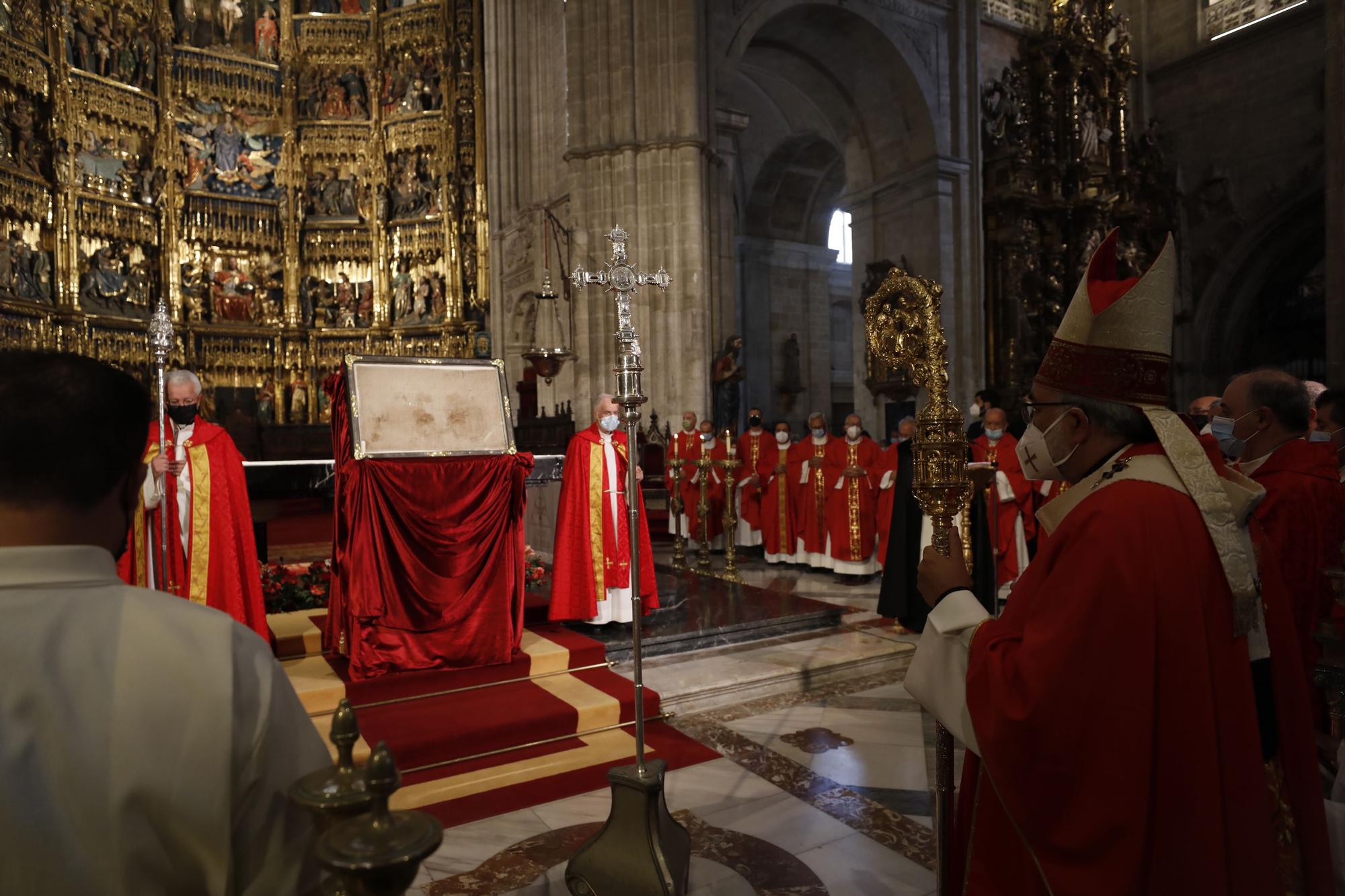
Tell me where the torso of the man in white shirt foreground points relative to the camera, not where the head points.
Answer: away from the camera

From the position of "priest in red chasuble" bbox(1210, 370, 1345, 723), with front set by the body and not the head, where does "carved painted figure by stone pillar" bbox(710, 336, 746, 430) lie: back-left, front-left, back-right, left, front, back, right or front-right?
front-right

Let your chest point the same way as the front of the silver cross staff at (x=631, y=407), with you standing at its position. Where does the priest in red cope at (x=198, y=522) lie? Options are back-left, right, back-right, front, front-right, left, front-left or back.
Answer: back-right

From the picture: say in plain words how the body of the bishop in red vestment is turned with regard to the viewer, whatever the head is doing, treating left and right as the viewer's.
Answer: facing to the left of the viewer

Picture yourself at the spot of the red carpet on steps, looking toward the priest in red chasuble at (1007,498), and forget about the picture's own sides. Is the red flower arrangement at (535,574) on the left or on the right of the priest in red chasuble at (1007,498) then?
left

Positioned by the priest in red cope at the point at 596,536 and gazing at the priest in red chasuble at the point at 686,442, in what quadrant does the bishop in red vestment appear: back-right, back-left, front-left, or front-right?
back-right

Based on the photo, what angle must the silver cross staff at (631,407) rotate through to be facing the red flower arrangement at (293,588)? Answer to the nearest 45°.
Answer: approximately 135° to its right

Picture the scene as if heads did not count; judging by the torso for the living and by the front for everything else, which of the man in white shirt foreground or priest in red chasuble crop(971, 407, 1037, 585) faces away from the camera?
the man in white shirt foreground
